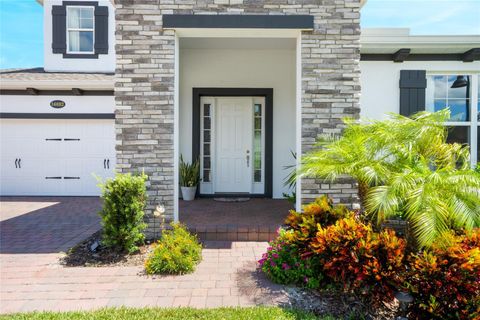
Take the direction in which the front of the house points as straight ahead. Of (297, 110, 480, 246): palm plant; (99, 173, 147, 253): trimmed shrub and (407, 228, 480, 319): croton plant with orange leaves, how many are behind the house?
0

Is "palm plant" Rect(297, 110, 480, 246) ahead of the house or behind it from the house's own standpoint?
ahead

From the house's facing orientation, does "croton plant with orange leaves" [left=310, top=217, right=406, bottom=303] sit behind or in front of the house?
in front

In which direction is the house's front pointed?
toward the camera

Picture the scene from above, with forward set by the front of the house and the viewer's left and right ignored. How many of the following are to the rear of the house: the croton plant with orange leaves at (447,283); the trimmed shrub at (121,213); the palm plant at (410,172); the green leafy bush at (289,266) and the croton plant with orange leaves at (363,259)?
0

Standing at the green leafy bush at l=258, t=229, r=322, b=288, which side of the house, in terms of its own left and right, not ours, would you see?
front

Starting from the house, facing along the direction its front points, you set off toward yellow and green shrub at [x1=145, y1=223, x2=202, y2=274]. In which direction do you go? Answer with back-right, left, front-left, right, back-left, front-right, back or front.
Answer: front

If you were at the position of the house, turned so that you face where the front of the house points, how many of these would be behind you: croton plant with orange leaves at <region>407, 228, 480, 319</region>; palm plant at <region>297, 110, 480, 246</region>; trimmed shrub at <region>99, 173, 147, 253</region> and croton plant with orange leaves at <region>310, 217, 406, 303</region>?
0
